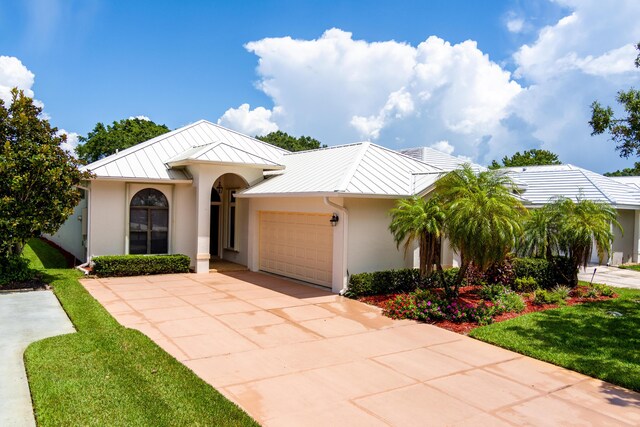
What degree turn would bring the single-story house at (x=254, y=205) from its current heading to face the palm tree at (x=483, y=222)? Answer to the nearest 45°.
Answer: approximately 90° to its left

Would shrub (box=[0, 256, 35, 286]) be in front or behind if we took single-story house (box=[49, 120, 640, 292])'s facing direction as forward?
in front

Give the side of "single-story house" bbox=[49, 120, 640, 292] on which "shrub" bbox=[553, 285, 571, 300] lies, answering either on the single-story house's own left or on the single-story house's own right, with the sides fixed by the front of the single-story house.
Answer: on the single-story house's own left

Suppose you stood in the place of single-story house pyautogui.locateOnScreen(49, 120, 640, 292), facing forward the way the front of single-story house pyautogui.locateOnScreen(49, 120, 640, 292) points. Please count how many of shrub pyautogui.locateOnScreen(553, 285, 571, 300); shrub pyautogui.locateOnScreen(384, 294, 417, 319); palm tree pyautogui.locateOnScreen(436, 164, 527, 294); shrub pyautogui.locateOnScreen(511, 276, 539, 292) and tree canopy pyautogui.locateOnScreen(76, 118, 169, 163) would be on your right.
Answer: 1

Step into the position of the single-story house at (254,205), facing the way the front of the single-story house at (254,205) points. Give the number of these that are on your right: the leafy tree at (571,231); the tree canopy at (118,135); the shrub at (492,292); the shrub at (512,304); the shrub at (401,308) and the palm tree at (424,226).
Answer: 1

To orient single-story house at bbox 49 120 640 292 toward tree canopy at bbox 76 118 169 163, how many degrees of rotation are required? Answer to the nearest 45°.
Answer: approximately 90° to its right

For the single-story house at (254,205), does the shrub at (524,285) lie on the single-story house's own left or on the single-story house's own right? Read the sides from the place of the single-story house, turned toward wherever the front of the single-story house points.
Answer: on the single-story house's own left

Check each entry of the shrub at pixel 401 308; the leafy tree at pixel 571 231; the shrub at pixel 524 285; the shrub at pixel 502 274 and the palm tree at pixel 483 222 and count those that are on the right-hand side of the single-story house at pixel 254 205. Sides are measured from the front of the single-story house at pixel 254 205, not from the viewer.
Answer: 0

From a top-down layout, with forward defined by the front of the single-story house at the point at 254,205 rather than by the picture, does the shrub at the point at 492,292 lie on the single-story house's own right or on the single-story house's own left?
on the single-story house's own left

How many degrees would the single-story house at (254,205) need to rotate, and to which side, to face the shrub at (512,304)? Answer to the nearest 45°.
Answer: approximately 90° to its left

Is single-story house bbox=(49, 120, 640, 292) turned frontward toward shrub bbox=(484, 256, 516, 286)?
no

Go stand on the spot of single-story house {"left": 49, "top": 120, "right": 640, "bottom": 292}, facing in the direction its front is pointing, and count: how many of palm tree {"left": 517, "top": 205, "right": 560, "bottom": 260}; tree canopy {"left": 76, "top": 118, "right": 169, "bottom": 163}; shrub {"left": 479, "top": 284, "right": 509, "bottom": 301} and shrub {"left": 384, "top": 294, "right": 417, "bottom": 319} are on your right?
1

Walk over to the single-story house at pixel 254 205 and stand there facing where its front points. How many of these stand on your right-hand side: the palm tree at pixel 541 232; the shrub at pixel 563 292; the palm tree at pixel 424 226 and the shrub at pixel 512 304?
0

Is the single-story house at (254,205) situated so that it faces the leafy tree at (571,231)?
no

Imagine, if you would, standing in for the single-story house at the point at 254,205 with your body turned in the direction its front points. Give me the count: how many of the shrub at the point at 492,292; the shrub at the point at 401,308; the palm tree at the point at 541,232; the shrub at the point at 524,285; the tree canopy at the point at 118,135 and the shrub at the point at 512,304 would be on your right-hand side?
1

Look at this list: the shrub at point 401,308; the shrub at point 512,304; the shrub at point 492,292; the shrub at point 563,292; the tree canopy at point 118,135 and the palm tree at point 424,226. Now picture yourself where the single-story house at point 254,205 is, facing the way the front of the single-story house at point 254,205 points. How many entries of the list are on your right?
1
